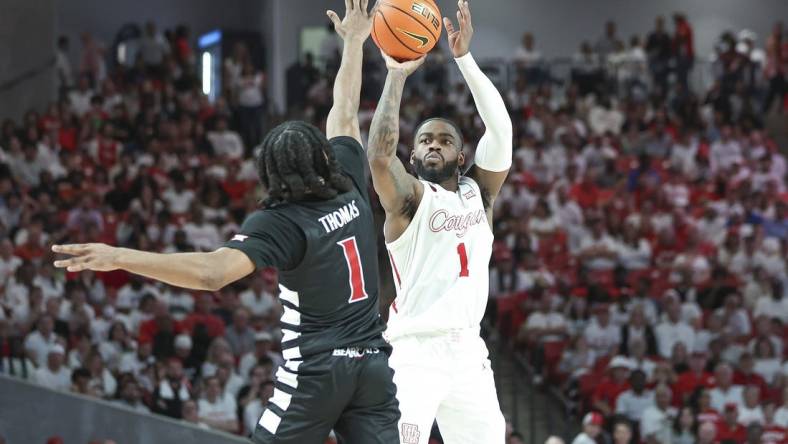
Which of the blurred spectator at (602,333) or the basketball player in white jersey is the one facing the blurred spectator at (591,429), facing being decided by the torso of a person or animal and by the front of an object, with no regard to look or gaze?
the blurred spectator at (602,333)

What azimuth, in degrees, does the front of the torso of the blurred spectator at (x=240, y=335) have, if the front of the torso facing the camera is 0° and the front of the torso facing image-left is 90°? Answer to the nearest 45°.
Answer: approximately 0°

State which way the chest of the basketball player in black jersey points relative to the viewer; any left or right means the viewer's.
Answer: facing away from the viewer and to the left of the viewer

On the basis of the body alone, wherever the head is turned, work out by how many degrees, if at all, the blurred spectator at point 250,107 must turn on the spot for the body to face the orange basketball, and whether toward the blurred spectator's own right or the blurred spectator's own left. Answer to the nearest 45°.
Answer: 0° — they already face it

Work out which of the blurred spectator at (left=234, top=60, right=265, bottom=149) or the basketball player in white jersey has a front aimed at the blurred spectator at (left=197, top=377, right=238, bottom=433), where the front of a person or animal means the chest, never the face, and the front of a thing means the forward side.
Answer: the blurred spectator at (left=234, top=60, right=265, bottom=149)

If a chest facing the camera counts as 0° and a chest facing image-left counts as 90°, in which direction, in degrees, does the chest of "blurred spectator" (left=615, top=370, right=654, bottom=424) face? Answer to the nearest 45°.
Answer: approximately 0°
